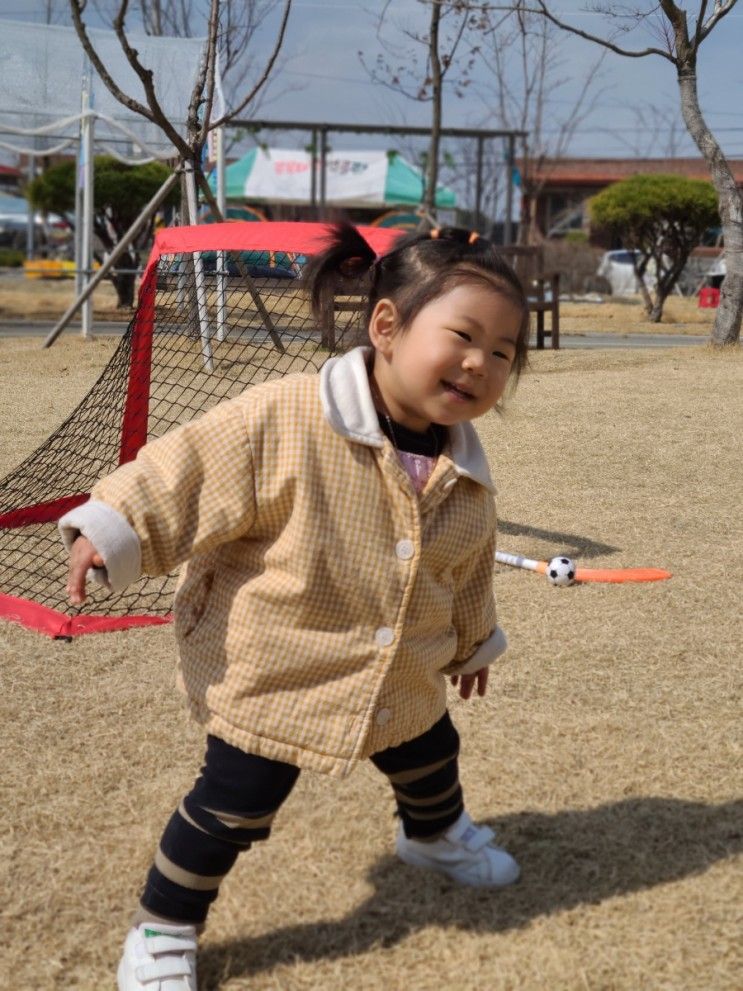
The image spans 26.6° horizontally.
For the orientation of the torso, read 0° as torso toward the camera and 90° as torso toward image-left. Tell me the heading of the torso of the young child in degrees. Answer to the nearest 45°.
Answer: approximately 315°

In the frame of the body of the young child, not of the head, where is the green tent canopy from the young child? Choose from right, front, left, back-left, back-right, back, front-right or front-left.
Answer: back-left

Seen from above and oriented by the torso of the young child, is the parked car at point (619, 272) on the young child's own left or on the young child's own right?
on the young child's own left

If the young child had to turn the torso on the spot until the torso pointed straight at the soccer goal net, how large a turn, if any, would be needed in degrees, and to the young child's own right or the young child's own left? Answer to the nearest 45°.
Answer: approximately 135° to the young child's own left

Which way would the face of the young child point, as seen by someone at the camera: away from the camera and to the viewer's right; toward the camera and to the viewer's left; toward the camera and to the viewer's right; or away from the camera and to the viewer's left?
toward the camera and to the viewer's right

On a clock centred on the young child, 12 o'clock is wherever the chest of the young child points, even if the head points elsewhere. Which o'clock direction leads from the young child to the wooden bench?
The wooden bench is roughly at 8 o'clock from the young child.
